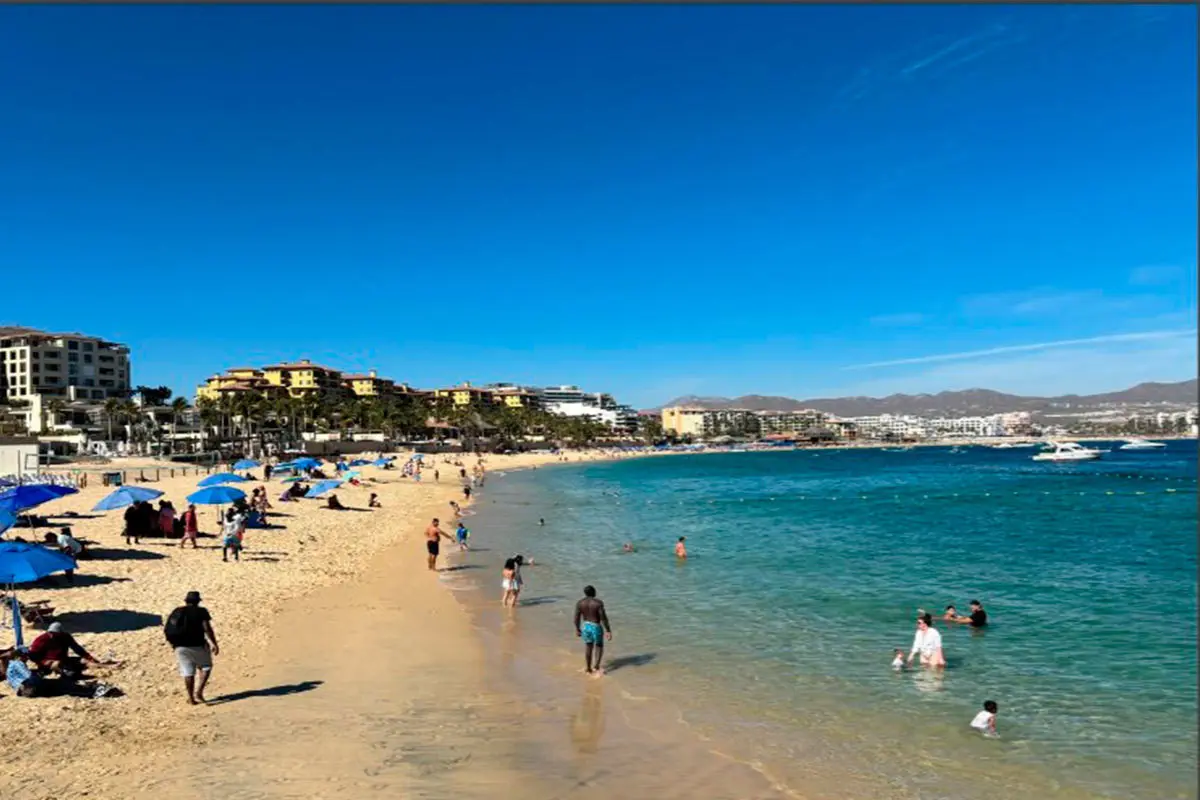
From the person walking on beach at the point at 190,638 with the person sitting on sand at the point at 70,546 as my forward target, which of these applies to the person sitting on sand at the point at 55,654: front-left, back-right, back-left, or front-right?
front-left

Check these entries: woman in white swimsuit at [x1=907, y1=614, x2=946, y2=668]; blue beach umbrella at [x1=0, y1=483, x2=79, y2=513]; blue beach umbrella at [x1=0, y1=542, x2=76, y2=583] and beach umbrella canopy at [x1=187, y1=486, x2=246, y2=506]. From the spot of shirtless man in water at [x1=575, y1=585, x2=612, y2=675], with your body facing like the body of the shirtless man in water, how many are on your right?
1

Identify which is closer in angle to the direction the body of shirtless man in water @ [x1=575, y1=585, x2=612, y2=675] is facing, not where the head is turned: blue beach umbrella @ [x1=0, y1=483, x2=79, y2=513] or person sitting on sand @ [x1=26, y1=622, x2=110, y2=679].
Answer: the blue beach umbrella

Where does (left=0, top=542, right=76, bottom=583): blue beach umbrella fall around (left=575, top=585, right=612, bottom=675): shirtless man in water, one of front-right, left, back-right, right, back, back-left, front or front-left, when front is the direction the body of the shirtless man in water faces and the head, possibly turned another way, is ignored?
left

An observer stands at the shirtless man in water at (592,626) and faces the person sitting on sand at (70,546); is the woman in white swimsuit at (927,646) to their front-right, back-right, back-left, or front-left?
back-right

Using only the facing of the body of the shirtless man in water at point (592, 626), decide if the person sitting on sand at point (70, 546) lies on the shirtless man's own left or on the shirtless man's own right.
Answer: on the shirtless man's own left

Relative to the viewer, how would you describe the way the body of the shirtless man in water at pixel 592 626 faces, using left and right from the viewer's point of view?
facing away from the viewer

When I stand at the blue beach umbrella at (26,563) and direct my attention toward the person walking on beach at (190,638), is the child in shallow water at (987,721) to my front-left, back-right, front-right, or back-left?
front-left

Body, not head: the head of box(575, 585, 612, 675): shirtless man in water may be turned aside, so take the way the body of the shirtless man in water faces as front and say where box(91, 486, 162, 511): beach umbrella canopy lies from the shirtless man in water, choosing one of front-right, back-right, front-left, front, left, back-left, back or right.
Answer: front-left

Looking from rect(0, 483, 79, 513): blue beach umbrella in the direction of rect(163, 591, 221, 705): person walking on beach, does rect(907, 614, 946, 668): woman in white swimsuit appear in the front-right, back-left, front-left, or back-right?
front-left
